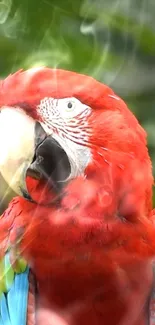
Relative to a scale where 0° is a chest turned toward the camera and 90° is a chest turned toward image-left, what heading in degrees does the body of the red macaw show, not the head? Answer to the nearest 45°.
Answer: approximately 45°
